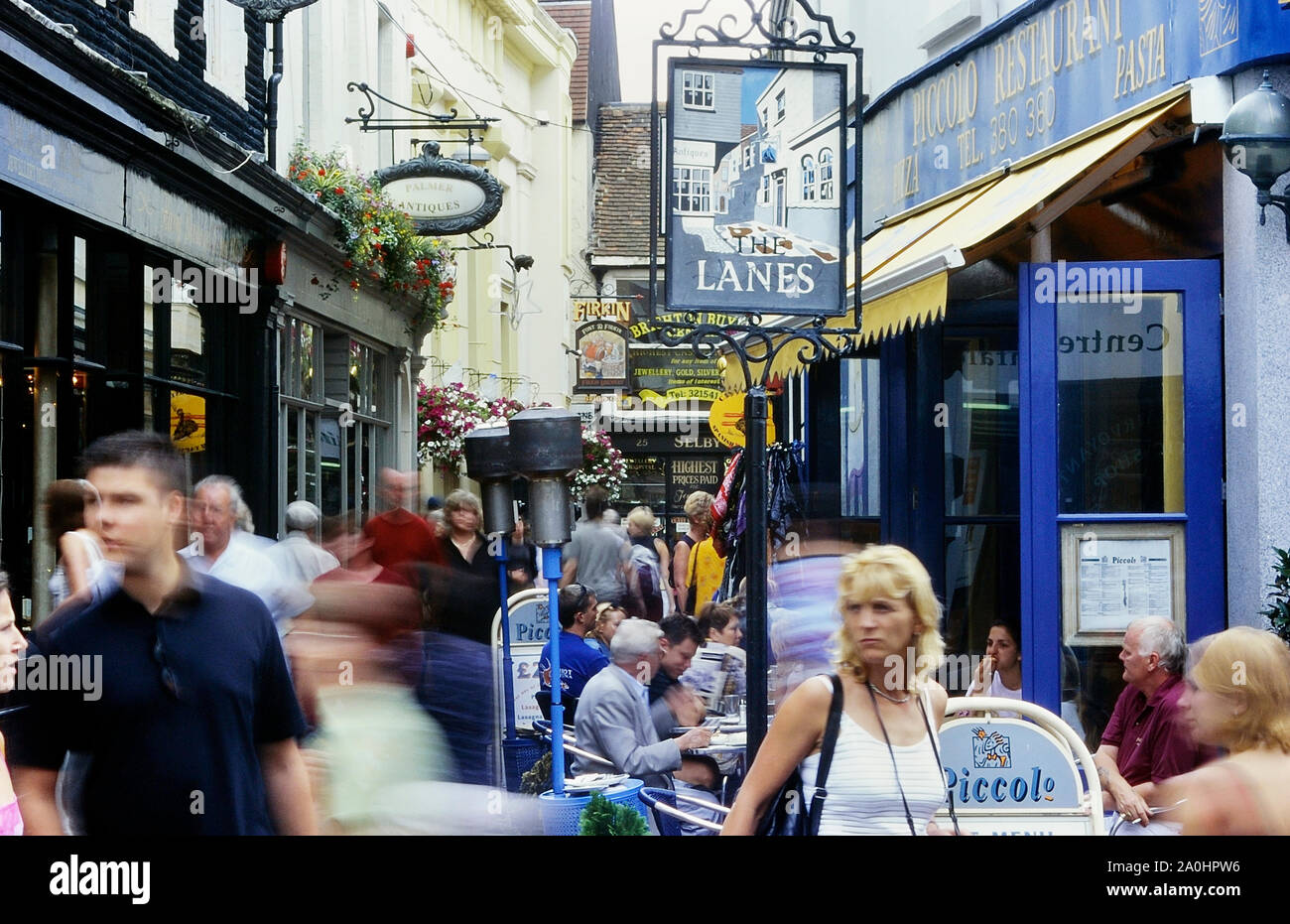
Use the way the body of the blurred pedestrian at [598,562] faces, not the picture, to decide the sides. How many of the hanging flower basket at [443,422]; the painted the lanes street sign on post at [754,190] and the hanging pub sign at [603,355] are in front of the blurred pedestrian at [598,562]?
2

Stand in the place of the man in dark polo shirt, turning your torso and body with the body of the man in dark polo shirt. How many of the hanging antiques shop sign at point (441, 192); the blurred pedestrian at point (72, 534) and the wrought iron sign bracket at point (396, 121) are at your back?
3

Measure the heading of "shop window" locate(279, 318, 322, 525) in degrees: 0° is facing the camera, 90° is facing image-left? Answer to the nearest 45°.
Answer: approximately 315°

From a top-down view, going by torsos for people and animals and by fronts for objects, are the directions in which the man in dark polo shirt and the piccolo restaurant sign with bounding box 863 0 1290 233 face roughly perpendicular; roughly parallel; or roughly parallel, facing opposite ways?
roughly perpendicular

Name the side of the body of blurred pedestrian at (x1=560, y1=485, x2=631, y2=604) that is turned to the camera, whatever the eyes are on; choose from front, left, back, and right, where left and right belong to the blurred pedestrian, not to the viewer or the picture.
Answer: back

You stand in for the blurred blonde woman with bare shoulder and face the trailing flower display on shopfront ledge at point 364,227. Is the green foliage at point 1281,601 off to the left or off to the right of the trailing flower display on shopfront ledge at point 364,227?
right

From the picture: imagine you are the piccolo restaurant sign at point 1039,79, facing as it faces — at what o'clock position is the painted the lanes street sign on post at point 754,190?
The painted the lanes street sign on post is roughly at 11 o'clock from the piccolo restaurant sign.

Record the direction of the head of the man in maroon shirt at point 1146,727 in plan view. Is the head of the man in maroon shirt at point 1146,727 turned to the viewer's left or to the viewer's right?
to the viewer's left
